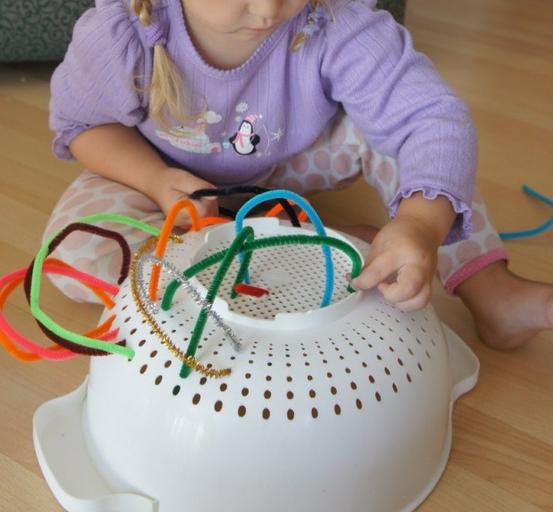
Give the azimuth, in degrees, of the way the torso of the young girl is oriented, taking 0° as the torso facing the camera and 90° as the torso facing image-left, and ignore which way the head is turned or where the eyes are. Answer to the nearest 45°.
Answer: approximately 0°
